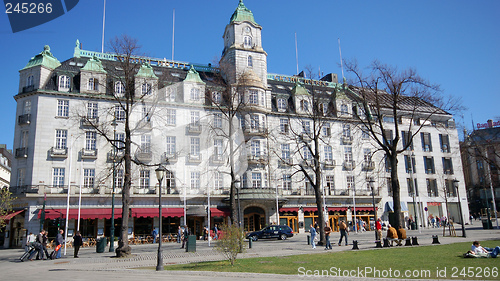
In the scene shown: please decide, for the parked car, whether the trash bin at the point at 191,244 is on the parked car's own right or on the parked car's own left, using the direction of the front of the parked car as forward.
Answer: on the parked car's own left

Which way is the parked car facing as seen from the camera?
to the viewer's left
